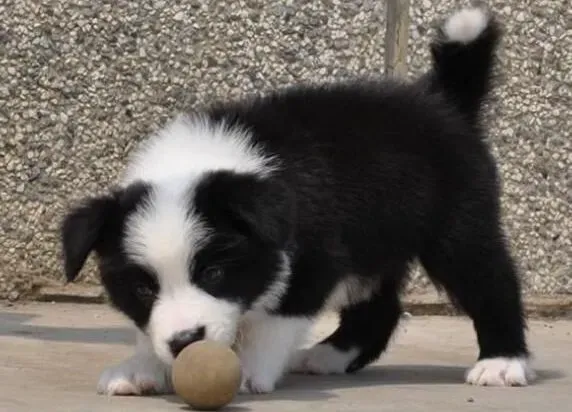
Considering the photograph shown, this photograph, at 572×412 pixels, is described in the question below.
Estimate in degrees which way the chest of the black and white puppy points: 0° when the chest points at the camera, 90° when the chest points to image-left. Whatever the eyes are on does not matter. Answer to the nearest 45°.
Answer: approximately 45°
